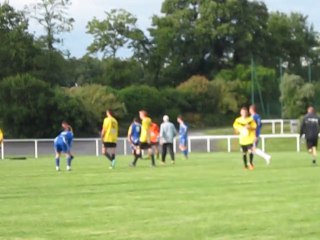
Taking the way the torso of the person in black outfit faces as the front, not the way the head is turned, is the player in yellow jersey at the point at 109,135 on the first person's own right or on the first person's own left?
on the first person's own left

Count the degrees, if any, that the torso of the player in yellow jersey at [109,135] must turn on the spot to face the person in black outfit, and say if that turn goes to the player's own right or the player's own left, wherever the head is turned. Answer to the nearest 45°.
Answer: approximately 135° to the player's own right

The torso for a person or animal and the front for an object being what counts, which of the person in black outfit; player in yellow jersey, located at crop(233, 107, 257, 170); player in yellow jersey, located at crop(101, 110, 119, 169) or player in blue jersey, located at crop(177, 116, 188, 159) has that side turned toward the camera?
player in yellow jersey, located at crop(233, 107, 257, 170)

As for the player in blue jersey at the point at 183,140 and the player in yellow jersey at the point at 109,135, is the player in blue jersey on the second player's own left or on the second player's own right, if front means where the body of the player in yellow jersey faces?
on the second player's own right

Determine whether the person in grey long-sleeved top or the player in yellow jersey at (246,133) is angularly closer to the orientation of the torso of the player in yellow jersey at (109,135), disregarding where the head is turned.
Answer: the person in grey long-sleeved top

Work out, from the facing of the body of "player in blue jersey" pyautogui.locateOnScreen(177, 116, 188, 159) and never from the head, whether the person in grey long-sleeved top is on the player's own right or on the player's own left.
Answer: on the player's own left

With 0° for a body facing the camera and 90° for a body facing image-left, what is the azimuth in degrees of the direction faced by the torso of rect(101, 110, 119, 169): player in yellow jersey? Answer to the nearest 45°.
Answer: approximately 135°

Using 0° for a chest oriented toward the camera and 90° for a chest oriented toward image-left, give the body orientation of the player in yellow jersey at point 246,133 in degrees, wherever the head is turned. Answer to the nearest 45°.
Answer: approximately 0°

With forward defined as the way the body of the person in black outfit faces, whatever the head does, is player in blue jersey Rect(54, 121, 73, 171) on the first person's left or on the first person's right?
on the first person's left
